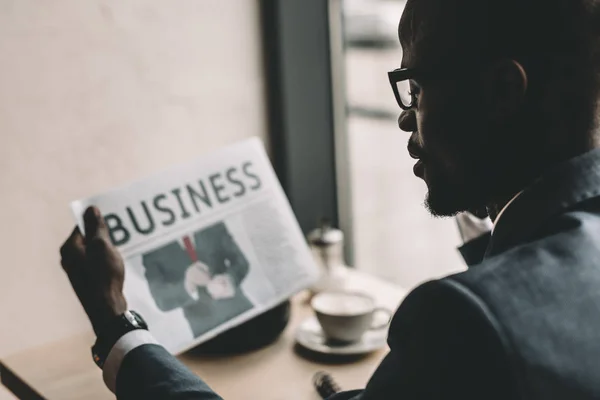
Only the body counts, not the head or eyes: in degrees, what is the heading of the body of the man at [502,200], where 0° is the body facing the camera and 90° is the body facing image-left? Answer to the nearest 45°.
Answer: approximately 135°
